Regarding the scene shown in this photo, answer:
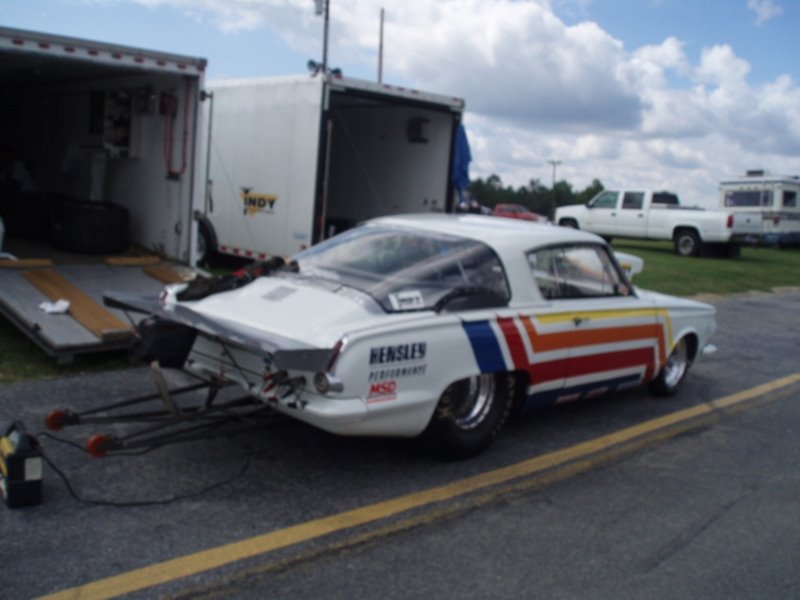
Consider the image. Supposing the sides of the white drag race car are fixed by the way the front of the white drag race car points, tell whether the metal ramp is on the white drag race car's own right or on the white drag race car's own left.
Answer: on the white drag race car's own left

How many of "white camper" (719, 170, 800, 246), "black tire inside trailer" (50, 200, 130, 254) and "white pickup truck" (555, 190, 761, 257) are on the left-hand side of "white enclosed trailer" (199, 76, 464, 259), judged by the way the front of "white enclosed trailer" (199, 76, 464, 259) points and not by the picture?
1

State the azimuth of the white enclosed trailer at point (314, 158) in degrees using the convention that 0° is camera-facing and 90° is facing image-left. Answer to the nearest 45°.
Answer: approximately 135°

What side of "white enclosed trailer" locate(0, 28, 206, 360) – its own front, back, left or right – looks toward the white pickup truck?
right

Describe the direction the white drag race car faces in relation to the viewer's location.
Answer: facing away from the viewer and to the right of the viewer

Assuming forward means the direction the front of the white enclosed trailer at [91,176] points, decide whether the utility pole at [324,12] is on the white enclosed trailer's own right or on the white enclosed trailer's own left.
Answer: on the white enclosed trailer's own right

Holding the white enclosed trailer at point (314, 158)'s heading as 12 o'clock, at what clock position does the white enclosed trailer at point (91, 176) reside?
the white enclosed trailer at point (91, 176) is roughly at 9 o'clock from the white enclosed trailer at point (314, 158).

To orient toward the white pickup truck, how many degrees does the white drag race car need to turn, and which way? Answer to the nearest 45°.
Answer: approximately 45° to its left
